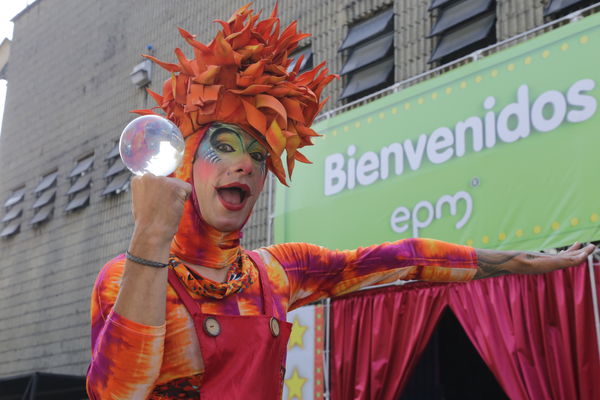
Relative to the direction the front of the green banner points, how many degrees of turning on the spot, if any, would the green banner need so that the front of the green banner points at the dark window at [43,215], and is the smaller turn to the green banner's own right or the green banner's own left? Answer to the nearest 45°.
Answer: approximately 90° to the green banner's own right

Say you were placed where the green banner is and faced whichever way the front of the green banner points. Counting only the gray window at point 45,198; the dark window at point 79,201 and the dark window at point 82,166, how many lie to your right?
3

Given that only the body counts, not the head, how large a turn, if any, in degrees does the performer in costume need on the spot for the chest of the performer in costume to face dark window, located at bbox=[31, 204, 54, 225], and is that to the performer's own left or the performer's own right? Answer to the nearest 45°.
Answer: approximately 180°

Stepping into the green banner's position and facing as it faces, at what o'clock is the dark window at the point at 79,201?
The dark window is roughly at 3 o'clock from the green banner.

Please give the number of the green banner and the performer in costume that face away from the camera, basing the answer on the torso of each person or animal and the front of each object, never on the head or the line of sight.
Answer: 0

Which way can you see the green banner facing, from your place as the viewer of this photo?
facing the viewer and to the left of the viewer

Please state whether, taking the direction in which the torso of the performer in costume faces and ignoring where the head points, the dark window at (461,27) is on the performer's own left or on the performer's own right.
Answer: on the performer's own left

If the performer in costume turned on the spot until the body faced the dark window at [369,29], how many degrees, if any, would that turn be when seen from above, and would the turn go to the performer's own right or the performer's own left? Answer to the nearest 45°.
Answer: approximately 135° to the performer's own left

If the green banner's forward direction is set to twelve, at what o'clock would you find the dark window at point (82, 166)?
The dark window is roughly at 3 o'clock from the green banner.

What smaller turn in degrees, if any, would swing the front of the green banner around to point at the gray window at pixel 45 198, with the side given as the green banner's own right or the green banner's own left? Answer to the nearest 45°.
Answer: approximately 90° to the green banner's own right

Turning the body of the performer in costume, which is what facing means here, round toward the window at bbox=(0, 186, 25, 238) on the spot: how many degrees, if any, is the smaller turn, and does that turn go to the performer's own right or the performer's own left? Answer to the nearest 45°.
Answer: approximately 180°

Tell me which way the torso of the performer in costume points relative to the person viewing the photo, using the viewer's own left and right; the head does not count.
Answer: facing the viewer and to the right of the viewer

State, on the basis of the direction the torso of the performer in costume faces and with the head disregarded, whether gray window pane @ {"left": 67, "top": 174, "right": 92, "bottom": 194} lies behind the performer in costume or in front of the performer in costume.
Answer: behind

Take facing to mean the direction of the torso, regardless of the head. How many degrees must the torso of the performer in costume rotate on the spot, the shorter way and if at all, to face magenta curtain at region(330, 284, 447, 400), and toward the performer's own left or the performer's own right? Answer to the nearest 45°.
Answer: approximately 135° to the performer's own left
